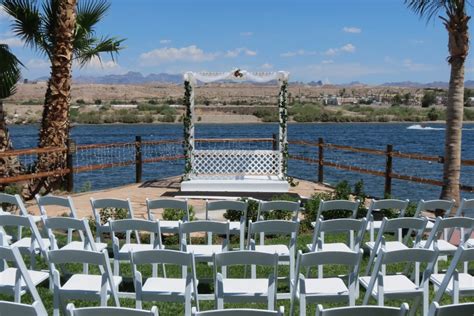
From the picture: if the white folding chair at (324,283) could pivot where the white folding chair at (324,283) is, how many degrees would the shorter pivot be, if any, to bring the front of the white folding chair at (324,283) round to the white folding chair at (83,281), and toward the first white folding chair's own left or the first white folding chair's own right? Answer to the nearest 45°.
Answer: approximately 90° to the first white folding chair's own left

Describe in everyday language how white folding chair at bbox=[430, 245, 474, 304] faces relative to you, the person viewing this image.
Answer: facing away from the viewer and to the left of the viewer

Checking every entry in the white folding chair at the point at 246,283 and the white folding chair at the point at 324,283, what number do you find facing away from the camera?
2

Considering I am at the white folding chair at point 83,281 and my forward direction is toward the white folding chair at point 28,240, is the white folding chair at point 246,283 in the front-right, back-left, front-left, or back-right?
back-right

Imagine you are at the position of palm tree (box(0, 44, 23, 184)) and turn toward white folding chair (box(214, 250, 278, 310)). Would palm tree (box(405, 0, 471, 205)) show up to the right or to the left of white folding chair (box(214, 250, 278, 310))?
left

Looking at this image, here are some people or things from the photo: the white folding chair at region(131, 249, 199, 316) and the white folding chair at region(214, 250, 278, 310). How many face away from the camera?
2

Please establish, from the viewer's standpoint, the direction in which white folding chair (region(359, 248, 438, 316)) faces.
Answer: facing away from the viewer and to the left of the viewer

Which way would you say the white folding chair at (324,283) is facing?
away from the camera

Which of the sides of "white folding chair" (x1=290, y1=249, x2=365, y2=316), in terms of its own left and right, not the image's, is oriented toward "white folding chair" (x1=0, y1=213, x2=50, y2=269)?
left

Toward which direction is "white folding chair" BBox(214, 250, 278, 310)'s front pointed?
away from the camera

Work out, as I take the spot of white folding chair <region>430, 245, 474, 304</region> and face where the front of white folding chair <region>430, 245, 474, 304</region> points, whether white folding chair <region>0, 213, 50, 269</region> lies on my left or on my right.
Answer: on my left

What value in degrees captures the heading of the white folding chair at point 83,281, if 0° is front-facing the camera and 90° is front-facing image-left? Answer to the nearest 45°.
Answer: approximately 225°

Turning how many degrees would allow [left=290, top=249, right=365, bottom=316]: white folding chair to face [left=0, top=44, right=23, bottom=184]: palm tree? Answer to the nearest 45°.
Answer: approximately 45° to its left

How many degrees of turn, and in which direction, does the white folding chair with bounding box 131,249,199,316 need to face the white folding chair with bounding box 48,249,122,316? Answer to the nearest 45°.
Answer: approximately 90° to its left

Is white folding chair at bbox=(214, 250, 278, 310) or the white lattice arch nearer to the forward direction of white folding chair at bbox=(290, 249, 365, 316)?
the white lattice arch

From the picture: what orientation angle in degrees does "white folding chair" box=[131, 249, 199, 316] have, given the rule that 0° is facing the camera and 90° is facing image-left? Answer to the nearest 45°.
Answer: approximately 180°
